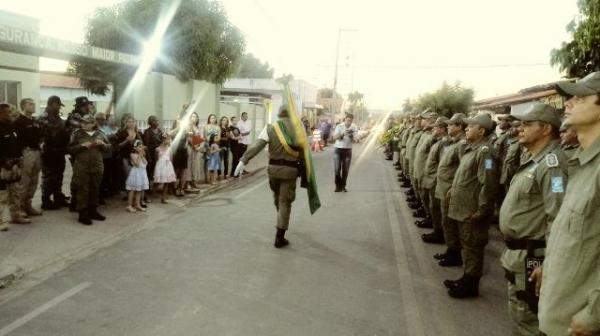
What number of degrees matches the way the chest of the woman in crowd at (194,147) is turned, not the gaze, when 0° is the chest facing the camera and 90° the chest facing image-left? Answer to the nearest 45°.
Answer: approximately 315°

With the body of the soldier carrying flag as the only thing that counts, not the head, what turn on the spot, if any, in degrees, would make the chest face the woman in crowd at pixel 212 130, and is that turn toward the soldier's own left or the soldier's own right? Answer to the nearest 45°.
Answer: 0° — they already face them

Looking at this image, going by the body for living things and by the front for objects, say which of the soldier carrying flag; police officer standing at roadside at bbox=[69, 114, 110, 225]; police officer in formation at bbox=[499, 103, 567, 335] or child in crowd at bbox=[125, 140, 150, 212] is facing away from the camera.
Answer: the soldier carrying flag

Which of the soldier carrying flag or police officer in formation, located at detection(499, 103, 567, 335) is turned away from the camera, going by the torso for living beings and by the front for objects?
the soldier carrying flag

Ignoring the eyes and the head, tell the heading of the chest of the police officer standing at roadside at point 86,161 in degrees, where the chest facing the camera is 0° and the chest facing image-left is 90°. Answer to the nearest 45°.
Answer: approximately 315°

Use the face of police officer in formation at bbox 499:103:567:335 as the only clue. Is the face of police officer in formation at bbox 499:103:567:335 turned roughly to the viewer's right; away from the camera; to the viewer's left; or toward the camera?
to the viewer's left

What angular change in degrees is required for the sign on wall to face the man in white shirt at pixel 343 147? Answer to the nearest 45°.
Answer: approximately 45° to its left

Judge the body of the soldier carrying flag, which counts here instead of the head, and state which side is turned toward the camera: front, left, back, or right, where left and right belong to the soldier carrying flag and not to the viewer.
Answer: back

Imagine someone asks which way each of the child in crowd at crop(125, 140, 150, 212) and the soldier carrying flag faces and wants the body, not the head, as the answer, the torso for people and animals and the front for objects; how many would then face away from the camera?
1

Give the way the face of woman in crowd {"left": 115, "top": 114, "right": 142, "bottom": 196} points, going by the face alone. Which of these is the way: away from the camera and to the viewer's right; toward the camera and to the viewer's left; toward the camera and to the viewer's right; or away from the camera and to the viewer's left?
toward the camera and to the viewer's right

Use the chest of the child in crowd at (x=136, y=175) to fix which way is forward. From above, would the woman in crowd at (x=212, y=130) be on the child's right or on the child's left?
on the child's left

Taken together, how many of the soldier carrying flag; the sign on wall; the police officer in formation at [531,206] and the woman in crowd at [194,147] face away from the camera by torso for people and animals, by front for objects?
1

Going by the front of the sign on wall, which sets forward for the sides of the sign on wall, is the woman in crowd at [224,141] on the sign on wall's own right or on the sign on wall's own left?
on the sign on wall's own left

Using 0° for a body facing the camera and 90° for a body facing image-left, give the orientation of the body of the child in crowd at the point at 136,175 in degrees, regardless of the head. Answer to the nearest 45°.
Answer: approximately 315°

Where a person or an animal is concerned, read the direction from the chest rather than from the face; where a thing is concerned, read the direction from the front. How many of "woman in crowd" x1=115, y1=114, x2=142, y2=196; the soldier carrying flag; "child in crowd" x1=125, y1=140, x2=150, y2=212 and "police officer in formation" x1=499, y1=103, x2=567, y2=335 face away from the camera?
1
